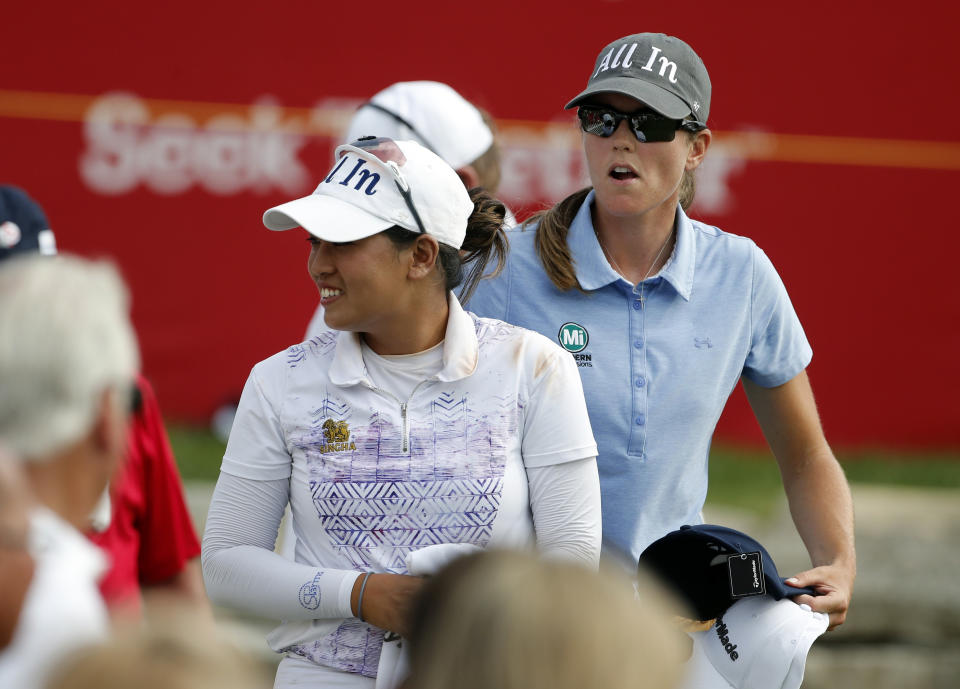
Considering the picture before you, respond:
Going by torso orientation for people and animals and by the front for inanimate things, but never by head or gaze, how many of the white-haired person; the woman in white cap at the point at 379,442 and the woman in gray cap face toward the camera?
2

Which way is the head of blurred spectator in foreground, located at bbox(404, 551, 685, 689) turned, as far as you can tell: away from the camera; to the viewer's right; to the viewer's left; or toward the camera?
away from the camera

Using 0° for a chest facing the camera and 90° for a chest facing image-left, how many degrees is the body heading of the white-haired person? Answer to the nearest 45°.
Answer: approximately 225°

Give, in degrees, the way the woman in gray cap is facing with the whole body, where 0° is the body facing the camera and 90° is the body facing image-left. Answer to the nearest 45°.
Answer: approximately 0°

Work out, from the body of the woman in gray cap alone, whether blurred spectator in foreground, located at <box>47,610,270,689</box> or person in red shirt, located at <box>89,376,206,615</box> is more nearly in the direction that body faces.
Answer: the blurred spectator in foreground

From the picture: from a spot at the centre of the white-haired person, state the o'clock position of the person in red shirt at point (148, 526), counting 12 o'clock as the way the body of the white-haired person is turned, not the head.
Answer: The person in red shirt is roughly at 11 o'clock from the white-haired person.

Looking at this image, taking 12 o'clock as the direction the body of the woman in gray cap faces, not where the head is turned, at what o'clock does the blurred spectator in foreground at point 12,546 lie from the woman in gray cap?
The blurred spectator in foreground is roughly at 1 o'clock from the woman in gray cap.
